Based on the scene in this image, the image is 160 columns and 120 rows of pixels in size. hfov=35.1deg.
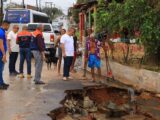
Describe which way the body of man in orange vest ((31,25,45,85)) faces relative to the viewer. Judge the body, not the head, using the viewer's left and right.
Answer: facing to the right of the viewer

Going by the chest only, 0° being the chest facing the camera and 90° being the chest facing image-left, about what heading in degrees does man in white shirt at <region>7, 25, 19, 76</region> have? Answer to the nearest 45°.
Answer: approximately 315°

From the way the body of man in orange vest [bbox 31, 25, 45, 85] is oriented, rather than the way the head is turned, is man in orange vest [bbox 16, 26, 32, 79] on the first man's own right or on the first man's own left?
on the first man's own left

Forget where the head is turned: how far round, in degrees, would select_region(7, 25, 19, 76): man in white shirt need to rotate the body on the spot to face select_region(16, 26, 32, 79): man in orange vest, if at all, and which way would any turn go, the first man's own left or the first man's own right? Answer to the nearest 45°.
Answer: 0° — they already face them

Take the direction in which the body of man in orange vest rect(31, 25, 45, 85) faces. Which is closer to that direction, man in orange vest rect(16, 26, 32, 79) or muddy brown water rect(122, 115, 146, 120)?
the muddy brown water
